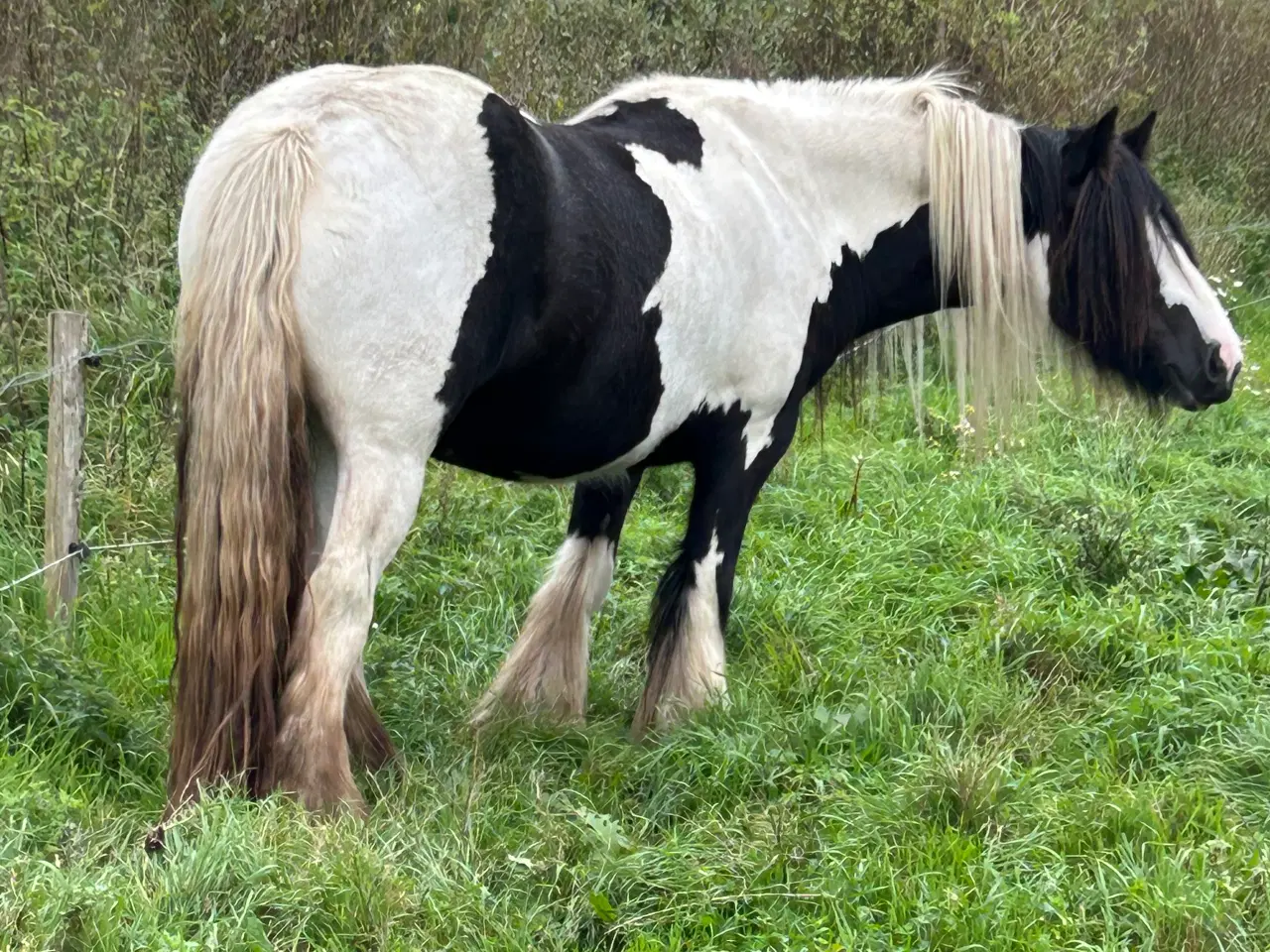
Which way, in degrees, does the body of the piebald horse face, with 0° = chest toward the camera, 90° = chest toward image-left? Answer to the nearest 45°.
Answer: approximately 225°
